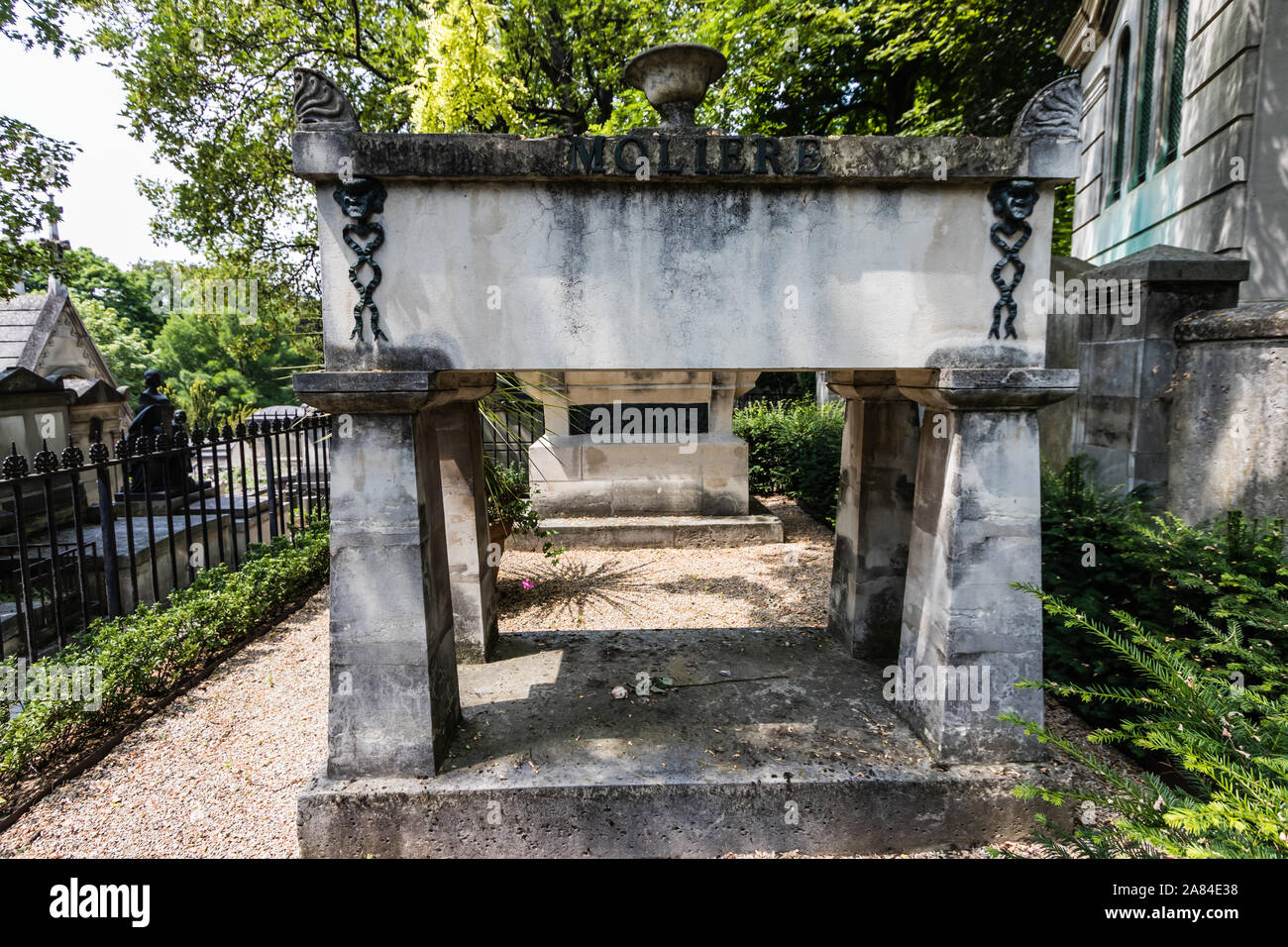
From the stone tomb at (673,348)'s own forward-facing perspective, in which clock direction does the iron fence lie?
The iron fence is roughly at 4 o'clock from the stone tomb.

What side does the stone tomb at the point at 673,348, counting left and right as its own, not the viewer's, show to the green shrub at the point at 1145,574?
left

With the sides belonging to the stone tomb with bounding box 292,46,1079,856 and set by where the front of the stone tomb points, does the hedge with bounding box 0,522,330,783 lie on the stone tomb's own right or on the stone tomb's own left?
on the stone tomb's own right

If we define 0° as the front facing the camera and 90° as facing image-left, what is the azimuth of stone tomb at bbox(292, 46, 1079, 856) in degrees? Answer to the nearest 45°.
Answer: approximately 0°

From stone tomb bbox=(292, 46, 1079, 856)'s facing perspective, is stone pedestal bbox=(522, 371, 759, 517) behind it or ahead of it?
behind
